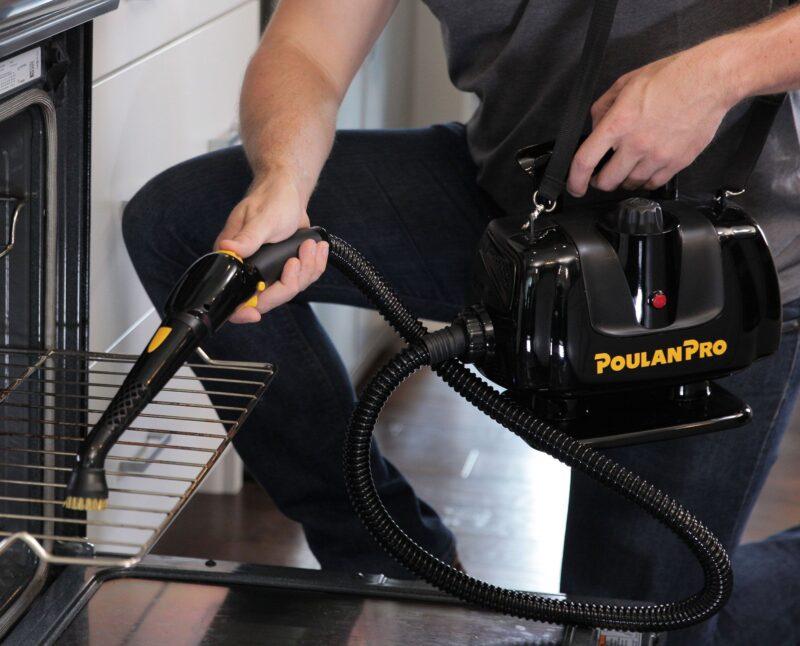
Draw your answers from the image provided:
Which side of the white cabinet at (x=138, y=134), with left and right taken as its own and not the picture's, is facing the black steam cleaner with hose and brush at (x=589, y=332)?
front

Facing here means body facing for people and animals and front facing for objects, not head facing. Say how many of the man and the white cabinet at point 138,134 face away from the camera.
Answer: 0

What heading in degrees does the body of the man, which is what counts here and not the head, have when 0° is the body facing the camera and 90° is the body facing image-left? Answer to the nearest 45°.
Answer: approximately 45°
